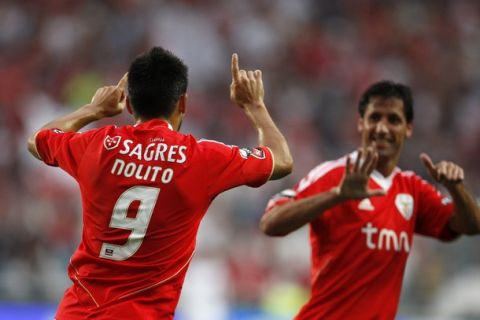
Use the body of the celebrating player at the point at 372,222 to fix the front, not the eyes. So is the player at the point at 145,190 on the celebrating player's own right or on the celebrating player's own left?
on the celebrating player's own right

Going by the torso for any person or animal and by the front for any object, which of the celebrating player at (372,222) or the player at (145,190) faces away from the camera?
the player

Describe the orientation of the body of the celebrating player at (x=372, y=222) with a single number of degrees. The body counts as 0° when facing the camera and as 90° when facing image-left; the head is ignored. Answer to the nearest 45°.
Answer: approximately 315°

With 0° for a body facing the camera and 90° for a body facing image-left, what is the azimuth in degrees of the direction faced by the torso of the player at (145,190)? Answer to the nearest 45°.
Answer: approximately 180°

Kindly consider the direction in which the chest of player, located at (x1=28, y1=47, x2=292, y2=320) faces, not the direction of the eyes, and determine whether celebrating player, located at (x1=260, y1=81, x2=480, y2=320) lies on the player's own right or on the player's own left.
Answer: on the player's own right

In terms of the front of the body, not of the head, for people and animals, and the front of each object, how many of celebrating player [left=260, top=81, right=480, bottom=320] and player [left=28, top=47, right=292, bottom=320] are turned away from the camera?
1
